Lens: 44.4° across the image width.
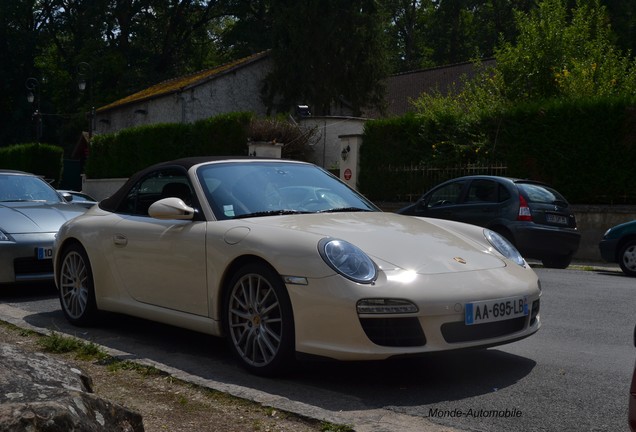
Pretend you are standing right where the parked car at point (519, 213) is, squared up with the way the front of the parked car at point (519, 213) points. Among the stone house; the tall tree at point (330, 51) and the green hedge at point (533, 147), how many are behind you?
0

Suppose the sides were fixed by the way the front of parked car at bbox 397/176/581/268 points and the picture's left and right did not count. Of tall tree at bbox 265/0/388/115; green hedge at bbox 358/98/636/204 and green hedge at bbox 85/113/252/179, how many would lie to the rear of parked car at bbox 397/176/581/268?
0

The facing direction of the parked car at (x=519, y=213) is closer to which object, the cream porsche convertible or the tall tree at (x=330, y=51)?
the tall tree

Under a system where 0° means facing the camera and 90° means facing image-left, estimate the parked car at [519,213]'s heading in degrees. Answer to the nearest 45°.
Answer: approximately 135°

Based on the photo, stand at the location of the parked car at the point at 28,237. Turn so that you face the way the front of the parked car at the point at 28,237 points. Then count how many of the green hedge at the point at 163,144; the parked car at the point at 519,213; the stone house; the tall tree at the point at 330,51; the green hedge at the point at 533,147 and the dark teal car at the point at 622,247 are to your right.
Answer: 0

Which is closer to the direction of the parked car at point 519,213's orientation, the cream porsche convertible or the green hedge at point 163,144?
the green hedge

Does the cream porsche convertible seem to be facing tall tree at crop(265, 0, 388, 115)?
no

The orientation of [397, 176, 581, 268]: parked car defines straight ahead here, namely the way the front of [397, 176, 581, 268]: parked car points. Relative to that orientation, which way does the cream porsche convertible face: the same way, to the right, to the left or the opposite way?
the opposite way

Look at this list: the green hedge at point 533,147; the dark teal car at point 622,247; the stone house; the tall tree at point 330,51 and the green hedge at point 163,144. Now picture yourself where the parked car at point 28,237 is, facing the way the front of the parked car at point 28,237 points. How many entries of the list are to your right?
0

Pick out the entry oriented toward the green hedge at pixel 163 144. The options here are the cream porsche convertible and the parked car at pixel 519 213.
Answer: the parked car

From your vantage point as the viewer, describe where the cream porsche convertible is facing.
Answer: facing the viewer and to the right of the viewer

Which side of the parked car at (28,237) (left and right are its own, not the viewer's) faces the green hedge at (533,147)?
left

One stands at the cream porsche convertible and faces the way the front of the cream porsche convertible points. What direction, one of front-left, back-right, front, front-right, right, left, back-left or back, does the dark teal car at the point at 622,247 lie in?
left

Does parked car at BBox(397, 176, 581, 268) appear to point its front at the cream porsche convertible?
no

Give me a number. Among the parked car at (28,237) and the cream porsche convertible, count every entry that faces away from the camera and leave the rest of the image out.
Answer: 0

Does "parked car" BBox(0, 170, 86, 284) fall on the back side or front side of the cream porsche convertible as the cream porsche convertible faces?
on the back side

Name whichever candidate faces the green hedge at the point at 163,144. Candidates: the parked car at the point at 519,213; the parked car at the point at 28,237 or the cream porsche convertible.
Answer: the parked car at the point at 519,213

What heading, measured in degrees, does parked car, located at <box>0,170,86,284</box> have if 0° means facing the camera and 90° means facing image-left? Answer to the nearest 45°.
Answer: approximately 315°

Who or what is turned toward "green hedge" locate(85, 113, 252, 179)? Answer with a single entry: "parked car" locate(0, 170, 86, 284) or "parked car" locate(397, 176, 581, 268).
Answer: "parked car" locate(397, 176, 581, 268)

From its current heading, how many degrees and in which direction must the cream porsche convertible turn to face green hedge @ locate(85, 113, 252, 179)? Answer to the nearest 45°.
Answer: approximately 135° to its left
